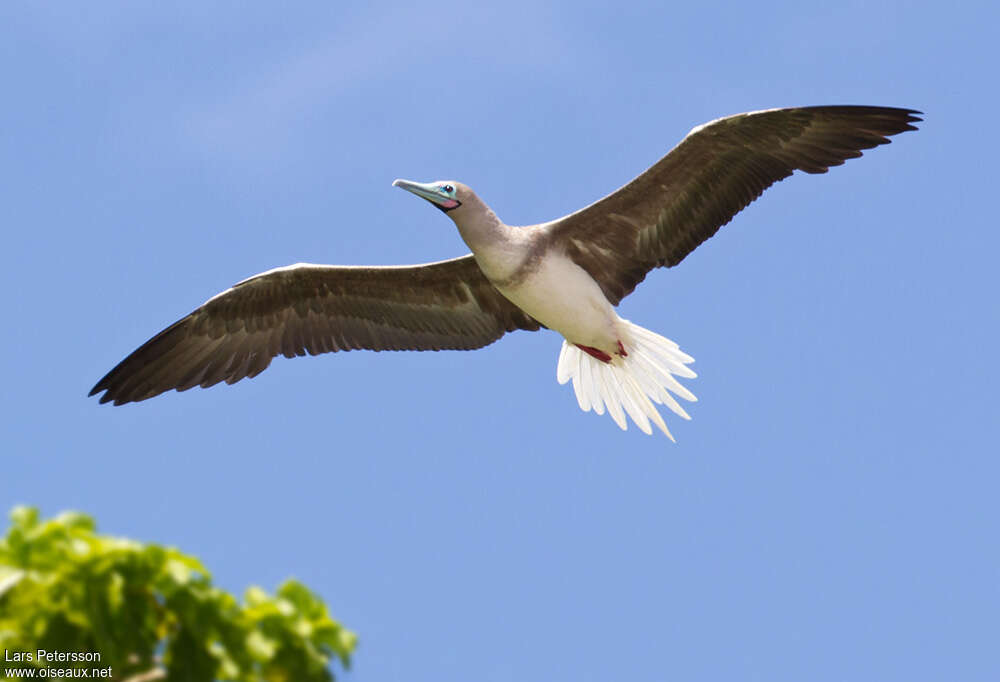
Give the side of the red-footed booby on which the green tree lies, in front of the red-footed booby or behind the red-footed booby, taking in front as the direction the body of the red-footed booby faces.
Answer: in front
